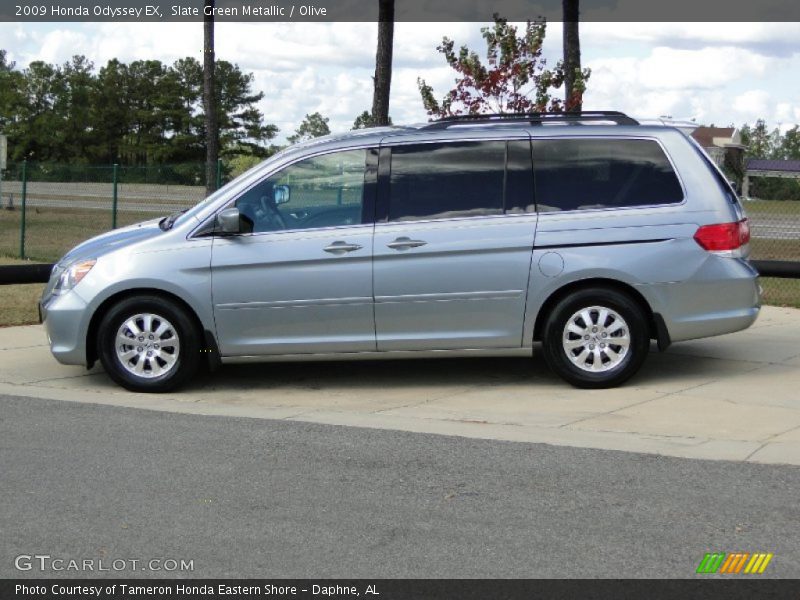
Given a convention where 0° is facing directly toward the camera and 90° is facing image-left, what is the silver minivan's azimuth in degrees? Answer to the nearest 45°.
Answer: approximately 90°

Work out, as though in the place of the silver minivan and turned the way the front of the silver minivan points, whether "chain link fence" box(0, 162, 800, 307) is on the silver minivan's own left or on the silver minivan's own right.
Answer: on the silver minivan's own right

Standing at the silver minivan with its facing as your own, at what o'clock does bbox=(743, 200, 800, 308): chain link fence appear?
The chain link fence is roughly at 4 o'clock from the silver minivan.
